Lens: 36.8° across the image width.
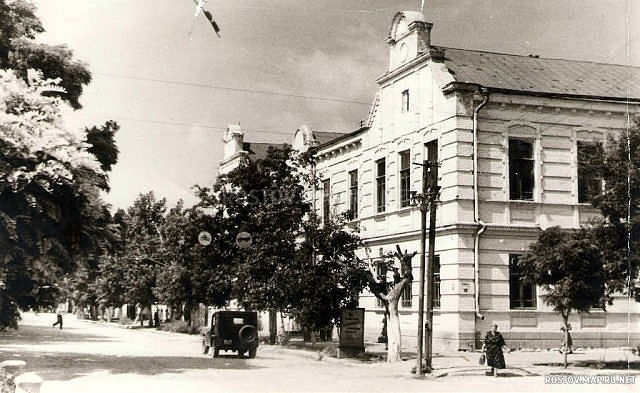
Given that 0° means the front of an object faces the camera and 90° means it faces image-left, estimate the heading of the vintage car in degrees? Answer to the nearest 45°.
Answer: approximately 135°

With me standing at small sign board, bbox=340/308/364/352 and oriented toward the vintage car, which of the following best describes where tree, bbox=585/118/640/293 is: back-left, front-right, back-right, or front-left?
back-left

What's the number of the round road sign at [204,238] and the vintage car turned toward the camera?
1

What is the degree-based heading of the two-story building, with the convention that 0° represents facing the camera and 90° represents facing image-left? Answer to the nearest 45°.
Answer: approximately 45°

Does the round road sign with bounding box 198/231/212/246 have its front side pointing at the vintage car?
yes

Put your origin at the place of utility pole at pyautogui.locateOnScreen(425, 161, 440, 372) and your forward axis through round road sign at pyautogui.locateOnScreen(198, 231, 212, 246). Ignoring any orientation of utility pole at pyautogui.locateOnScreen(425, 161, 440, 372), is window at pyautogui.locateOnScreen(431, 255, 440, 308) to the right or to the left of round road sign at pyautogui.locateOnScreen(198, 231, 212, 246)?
right

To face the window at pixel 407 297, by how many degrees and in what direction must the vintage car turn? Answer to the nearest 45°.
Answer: approximately 90° to its right

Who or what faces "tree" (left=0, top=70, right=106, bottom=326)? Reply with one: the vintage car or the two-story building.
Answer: the two-story building

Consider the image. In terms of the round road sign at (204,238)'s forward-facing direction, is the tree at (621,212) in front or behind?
in front

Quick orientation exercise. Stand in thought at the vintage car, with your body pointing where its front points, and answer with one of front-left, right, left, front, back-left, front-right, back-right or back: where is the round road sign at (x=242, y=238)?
front-right

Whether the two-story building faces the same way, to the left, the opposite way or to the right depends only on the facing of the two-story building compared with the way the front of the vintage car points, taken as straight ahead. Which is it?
to the left

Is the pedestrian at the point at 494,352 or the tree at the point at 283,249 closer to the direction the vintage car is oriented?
the tree
